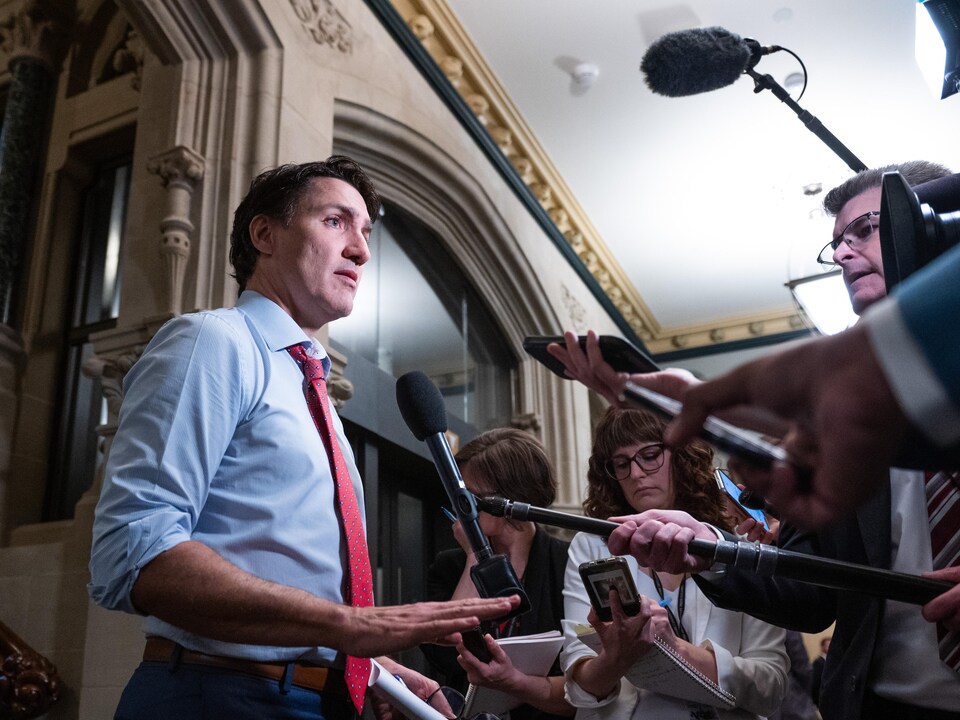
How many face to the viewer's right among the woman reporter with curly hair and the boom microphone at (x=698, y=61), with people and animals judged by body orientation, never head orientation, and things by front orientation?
0

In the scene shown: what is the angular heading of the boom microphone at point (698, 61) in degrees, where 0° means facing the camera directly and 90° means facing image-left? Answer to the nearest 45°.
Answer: approximately 90°

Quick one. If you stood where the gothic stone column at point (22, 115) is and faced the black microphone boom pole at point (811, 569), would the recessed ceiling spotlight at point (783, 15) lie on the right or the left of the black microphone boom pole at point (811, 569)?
left

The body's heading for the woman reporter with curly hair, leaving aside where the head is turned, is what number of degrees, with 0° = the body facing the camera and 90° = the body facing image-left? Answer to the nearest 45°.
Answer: approximately 45°

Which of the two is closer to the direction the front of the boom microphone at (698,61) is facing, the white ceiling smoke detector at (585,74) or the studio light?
the white ceiling smoke detector

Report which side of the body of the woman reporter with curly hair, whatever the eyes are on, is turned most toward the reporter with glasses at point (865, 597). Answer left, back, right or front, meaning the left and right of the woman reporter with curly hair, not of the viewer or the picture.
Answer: left

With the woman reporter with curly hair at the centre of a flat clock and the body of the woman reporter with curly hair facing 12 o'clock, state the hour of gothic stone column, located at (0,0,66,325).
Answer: The gothic stone column is roughly at 2 o'clock from the woman reporter with curly hair.
